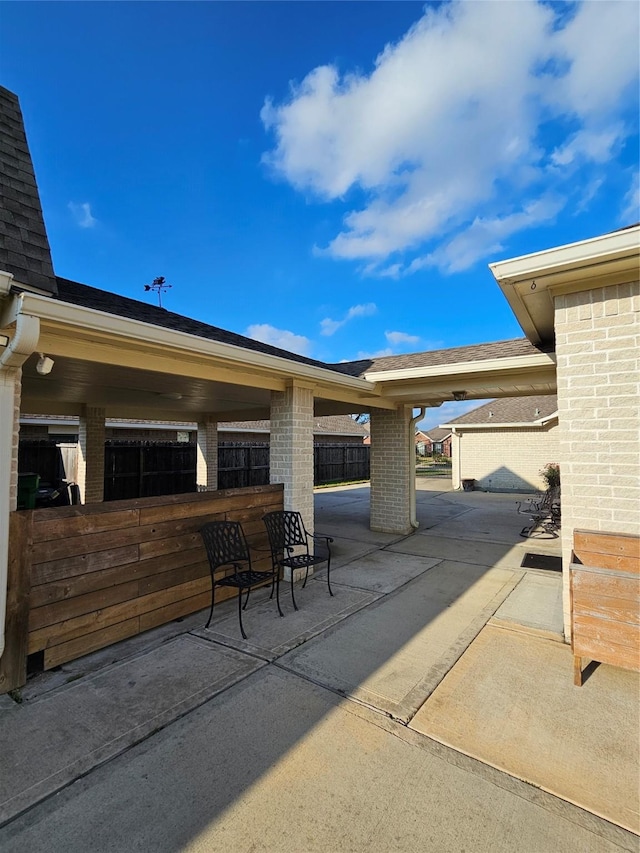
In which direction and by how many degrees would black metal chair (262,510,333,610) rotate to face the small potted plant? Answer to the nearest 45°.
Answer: approximately 90° to its left

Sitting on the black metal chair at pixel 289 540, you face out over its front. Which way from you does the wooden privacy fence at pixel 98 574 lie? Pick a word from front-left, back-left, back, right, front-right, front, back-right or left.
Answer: right

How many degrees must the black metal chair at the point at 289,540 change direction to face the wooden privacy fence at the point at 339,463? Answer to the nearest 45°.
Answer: approximately 135° to its left

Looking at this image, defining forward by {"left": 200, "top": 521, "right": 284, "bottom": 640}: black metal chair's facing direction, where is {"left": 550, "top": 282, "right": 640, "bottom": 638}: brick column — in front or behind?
in front

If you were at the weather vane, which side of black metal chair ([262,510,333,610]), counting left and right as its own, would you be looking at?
back

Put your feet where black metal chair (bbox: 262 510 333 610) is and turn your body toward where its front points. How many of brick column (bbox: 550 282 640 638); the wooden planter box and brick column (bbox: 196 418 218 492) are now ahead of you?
2

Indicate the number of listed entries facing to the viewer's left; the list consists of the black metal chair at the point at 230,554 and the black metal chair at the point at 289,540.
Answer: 0

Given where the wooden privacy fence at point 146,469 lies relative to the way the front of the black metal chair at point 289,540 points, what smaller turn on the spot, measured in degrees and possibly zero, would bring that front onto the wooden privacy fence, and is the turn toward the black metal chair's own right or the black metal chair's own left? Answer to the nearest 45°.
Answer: approximately 180°

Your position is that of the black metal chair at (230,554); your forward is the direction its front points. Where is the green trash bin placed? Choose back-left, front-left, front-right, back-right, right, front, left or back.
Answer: back

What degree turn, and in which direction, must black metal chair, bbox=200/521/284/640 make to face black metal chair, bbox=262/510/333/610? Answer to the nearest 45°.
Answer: approximately 90° to its left

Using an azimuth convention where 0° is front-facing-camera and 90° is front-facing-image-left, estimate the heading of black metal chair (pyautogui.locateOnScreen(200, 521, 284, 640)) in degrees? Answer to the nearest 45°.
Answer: approximately 315°

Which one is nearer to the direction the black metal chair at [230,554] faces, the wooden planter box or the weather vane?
the wooden planter box

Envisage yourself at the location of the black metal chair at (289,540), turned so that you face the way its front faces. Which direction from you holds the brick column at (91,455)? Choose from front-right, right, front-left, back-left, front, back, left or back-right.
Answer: back

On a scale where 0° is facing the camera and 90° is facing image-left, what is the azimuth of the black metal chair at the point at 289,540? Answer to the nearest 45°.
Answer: approximately 315°

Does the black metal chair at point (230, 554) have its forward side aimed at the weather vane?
no

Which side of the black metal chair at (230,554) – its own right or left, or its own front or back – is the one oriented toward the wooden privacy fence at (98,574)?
right

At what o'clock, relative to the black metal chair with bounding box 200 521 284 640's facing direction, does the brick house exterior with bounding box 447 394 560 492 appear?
The brick house exterior is roughly at 9 o'clock from the black metal chair.

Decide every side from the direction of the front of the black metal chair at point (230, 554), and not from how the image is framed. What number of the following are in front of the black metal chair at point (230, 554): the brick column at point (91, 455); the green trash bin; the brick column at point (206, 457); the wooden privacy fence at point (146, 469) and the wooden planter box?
1

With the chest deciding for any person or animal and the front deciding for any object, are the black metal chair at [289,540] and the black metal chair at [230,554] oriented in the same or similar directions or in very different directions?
same or similar directions

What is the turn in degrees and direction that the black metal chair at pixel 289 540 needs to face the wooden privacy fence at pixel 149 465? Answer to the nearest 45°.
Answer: approximately 180°

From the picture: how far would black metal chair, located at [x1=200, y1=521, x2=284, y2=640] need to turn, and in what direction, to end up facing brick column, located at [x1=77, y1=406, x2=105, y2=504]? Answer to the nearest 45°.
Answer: approximately 180°
